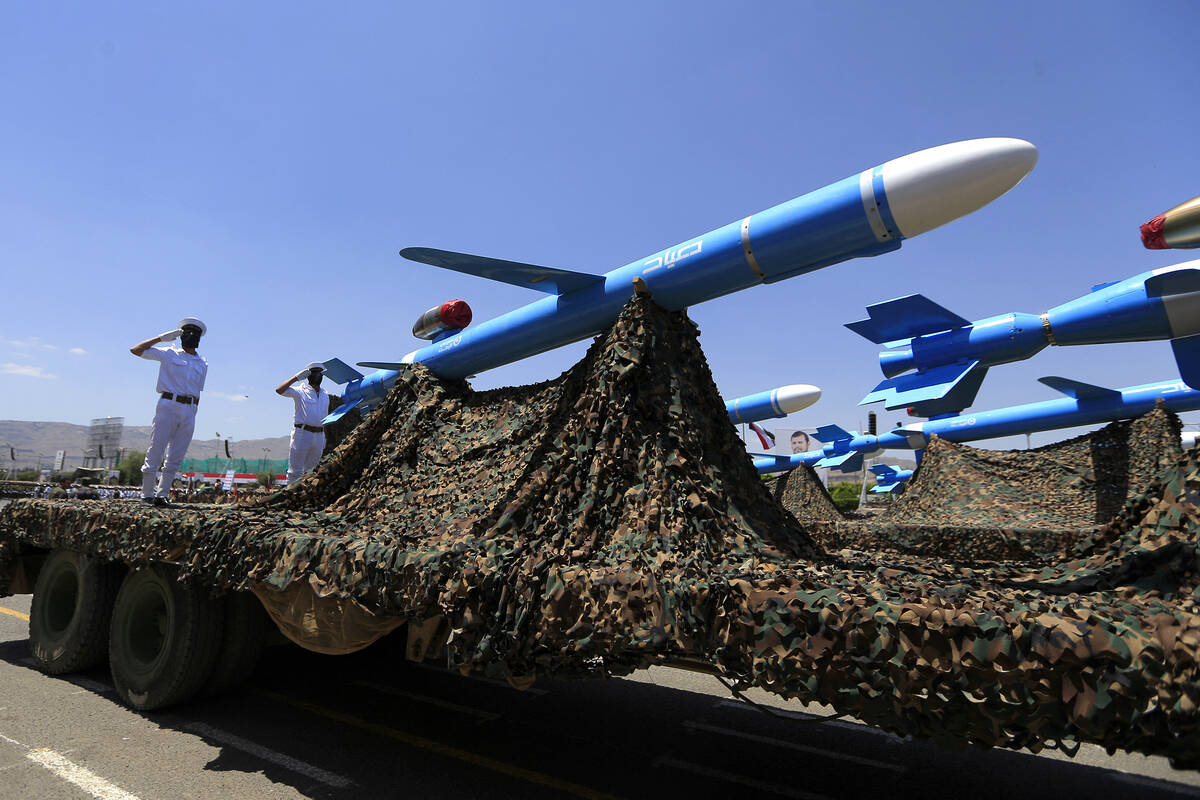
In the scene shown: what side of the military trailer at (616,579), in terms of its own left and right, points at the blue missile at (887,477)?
left

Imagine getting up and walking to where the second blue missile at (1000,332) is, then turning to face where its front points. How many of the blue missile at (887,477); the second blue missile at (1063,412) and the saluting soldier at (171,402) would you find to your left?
2

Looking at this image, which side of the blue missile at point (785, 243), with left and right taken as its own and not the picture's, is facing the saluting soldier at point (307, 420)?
back

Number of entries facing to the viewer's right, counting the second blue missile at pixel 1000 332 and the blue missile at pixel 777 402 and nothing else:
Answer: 2

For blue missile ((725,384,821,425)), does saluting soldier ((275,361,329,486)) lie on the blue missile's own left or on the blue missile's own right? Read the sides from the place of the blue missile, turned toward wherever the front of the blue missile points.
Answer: on the blue missile's own right

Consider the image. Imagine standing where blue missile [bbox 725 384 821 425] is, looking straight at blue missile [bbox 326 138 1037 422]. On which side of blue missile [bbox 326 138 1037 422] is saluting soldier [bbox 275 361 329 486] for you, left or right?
right

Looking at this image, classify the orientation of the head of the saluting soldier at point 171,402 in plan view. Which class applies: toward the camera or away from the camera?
toward the camera

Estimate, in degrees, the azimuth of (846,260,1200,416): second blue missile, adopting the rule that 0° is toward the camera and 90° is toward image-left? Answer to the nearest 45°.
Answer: approximately 270°

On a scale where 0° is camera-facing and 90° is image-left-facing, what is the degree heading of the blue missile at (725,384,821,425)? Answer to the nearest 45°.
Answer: approximately 270°
